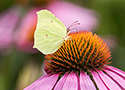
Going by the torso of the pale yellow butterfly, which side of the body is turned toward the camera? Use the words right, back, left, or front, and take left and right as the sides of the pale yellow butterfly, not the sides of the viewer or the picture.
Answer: right
